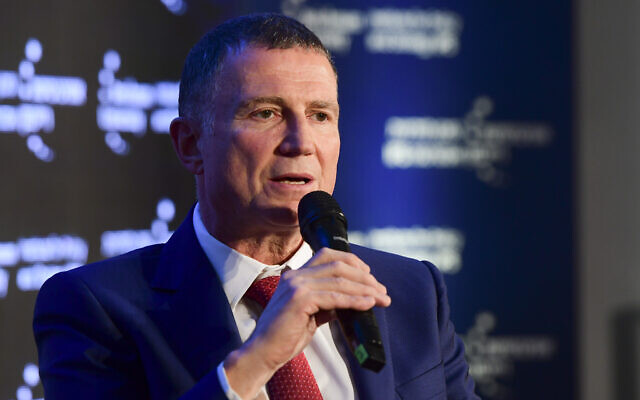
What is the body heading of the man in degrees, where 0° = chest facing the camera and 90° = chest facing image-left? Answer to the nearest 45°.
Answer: approximately 315°

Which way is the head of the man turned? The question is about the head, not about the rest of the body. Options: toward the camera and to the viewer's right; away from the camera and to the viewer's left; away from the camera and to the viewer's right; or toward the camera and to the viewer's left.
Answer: toward the camera and to the viewer's right
